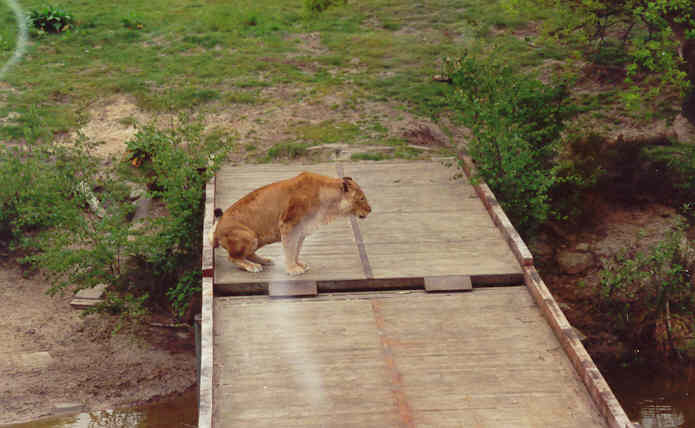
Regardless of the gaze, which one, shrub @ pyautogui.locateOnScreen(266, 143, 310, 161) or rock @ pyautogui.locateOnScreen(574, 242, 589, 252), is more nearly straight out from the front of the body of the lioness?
the rock

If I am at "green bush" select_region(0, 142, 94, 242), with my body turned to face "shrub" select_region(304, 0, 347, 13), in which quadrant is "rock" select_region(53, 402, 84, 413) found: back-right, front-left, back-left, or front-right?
back-right

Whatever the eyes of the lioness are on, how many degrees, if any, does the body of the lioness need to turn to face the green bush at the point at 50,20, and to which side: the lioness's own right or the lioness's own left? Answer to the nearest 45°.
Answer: approximately 135° to the lioness's own left

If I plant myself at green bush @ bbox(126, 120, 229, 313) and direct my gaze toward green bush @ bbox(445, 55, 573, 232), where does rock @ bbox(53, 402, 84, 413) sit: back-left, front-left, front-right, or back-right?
back-right

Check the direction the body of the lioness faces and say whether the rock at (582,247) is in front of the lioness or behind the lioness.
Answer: in front

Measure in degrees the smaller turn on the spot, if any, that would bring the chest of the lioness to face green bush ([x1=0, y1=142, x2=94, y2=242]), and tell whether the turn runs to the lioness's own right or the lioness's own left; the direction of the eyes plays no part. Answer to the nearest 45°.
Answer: approximately 135° to the lioness's own left

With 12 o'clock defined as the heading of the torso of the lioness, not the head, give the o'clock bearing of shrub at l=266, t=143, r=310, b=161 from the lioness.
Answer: The shrub is roughly at 9 o'clock from the lioness.

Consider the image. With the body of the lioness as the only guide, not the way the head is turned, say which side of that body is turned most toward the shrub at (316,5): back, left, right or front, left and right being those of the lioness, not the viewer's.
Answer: left

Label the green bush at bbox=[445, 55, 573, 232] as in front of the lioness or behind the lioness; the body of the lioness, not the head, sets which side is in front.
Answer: in front

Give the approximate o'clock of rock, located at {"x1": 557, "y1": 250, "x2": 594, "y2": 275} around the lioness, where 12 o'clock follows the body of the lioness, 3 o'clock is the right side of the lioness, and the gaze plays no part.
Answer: The rock is roughly at 11 o'clock from the lioness.

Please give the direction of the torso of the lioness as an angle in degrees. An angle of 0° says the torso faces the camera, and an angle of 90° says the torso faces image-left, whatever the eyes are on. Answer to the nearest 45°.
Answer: approximately 270°
